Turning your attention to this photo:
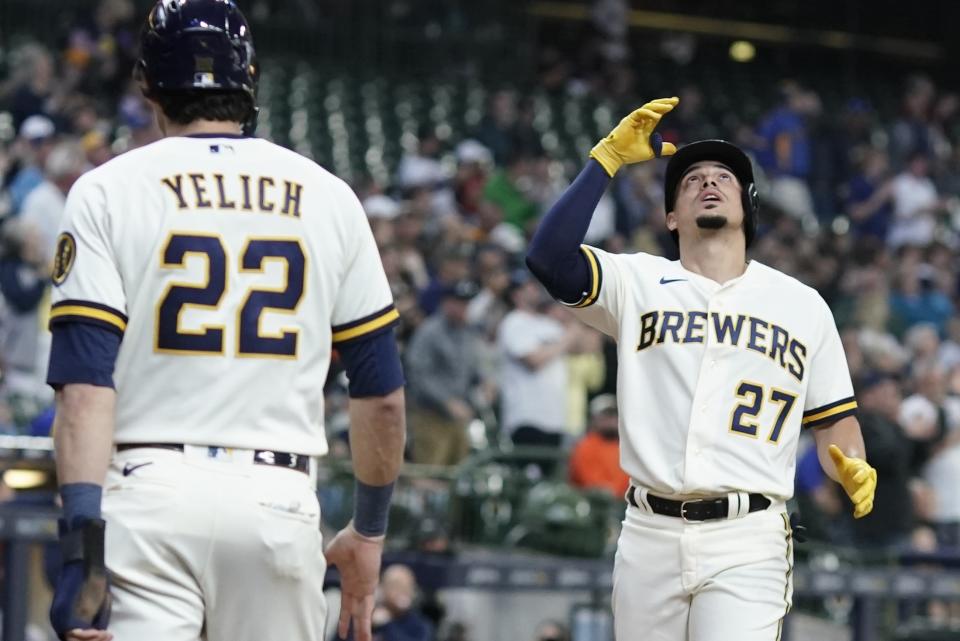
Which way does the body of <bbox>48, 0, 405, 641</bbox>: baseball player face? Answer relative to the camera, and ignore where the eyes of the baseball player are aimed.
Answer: away from the camera

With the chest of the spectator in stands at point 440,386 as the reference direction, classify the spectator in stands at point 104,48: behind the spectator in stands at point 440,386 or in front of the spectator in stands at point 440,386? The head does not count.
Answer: behind

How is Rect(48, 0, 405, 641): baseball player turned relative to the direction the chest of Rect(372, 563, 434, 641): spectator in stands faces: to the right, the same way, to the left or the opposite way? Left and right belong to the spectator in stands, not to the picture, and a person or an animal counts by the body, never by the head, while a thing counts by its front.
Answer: the opposite way

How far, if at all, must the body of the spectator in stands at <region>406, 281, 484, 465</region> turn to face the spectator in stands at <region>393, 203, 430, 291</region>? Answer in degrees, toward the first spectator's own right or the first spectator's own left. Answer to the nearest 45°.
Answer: approximately 135° to the first spectator's own left

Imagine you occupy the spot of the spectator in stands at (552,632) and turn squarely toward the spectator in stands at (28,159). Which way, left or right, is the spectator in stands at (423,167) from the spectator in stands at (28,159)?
right

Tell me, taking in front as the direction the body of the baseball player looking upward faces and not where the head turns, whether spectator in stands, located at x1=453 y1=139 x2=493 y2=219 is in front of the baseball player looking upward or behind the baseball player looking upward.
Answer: behind

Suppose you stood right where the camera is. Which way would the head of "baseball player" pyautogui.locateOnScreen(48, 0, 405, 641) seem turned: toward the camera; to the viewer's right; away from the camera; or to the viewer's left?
away from the camera
